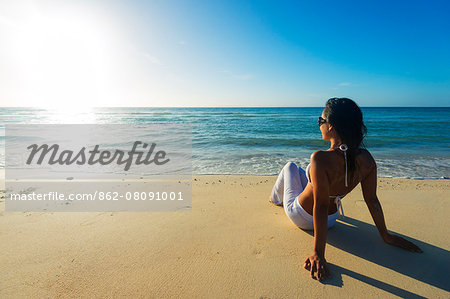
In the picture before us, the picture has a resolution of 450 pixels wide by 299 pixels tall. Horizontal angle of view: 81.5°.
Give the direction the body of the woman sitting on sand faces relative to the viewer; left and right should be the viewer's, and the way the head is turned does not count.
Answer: facing away from the viewer and to the left of the viewer
